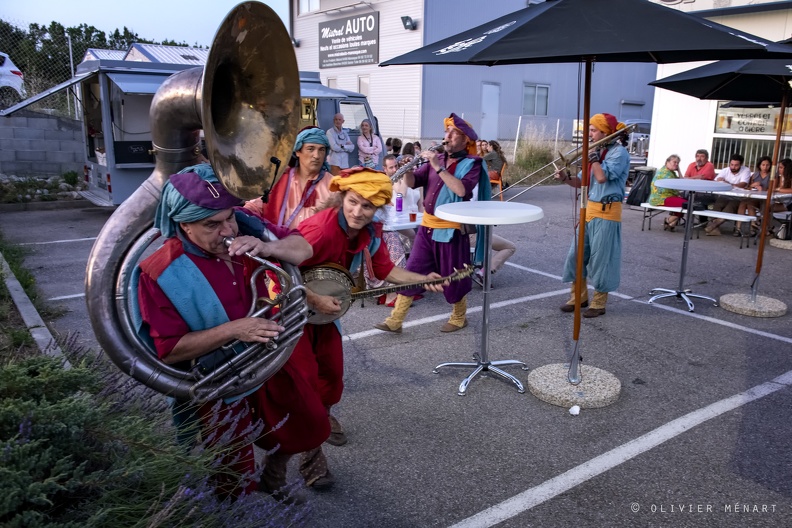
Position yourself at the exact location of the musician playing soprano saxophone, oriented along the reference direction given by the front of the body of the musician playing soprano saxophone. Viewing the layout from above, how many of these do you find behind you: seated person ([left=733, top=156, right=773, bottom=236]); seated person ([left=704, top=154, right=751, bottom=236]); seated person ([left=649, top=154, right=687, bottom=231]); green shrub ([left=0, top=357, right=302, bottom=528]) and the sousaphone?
3

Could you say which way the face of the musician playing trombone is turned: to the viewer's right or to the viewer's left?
to the viewer's left

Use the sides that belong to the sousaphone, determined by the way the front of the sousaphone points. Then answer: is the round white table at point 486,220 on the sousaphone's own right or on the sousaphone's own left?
on the sousaphone's own left

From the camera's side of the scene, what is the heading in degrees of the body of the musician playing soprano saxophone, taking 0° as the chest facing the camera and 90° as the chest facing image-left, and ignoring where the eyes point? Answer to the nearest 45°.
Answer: approximately 45°

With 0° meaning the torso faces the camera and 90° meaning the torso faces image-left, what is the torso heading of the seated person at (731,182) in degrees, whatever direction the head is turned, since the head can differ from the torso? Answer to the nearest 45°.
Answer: approximately 45°
